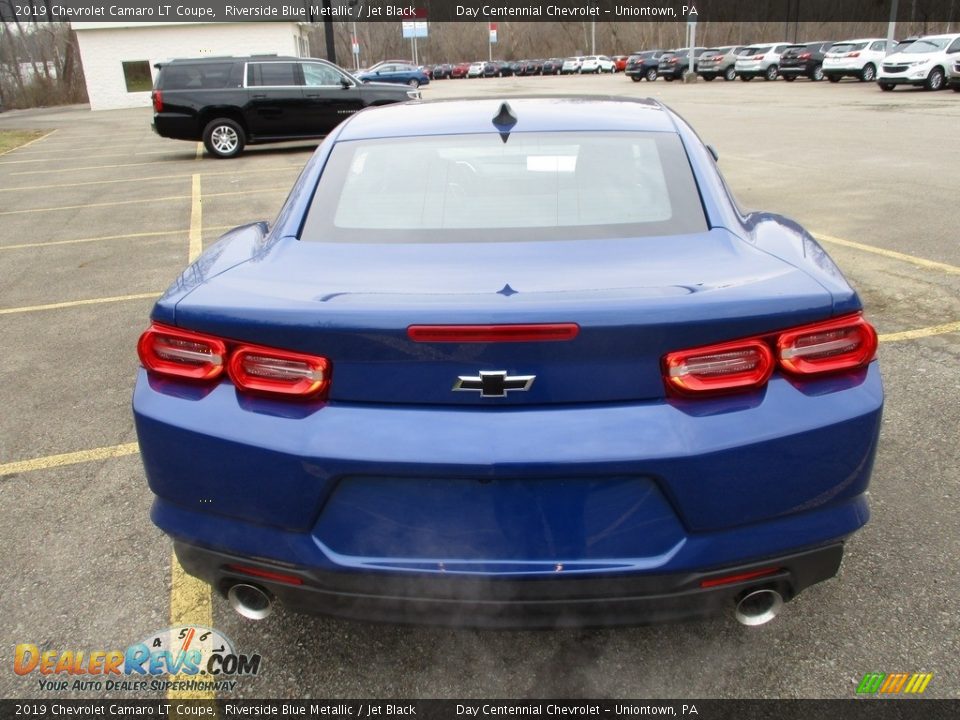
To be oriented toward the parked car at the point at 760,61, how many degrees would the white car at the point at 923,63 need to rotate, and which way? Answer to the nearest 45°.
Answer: approximately 90° to its right

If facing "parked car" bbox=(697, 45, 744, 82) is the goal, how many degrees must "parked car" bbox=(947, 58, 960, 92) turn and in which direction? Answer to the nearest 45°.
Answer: approximately 90° to its right

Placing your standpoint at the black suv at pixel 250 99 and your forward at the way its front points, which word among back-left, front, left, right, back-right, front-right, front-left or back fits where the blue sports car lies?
right

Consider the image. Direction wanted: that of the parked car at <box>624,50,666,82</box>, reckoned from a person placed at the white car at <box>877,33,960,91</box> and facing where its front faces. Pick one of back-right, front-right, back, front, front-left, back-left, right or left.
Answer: right

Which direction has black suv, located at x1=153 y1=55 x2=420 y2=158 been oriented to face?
to the viewer's right

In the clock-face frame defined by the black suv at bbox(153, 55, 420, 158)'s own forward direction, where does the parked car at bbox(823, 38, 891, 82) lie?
The parked car is roughly at 11 o'clock from the black suv.

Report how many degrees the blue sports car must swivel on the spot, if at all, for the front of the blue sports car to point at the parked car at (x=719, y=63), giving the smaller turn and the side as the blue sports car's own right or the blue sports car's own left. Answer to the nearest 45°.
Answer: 0° — it already faces it

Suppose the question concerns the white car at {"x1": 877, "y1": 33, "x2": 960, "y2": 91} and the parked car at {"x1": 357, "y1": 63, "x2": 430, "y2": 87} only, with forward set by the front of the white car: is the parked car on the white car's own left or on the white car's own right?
on the white car's own right

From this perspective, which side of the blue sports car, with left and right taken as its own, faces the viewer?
back

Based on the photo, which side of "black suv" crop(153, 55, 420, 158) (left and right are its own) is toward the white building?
left
